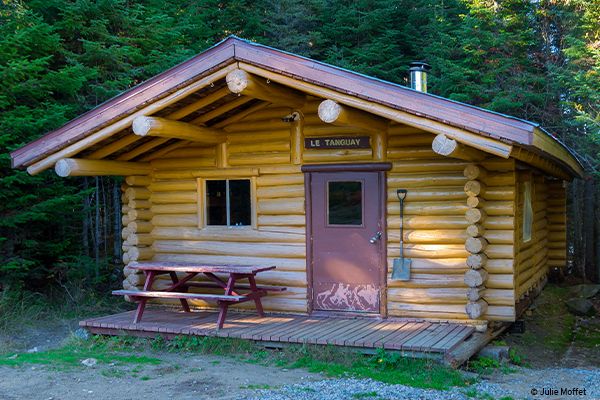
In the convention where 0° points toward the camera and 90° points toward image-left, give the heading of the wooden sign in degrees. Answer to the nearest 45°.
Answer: approximately 0°
